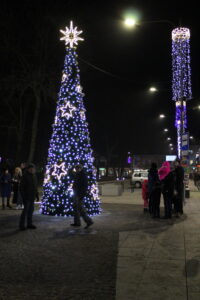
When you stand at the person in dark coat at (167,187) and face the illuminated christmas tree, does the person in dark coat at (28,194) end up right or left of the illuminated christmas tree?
left

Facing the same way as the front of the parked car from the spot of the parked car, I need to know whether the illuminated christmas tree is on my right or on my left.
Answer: on my right
